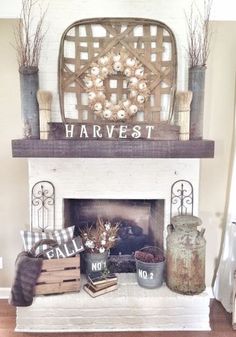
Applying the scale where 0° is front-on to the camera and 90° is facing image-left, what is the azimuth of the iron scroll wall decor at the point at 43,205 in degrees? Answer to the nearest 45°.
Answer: approximately 0°

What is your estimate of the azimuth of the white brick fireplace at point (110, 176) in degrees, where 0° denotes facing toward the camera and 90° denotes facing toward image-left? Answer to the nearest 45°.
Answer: approximately 0°

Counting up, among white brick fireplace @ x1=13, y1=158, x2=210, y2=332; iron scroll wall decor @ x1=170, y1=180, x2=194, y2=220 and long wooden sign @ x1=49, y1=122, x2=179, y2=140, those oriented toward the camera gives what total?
3

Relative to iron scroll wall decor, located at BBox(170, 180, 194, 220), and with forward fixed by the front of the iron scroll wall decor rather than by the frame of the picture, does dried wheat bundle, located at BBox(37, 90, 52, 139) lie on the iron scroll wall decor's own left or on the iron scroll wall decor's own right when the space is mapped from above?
on the iron scroll wall decor's own right
